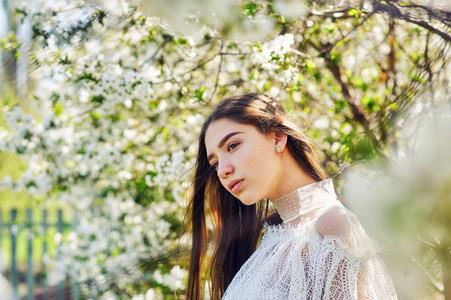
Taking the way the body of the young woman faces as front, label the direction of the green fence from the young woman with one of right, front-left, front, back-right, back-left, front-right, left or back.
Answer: right

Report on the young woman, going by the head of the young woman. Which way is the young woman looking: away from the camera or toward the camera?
toward the camera
